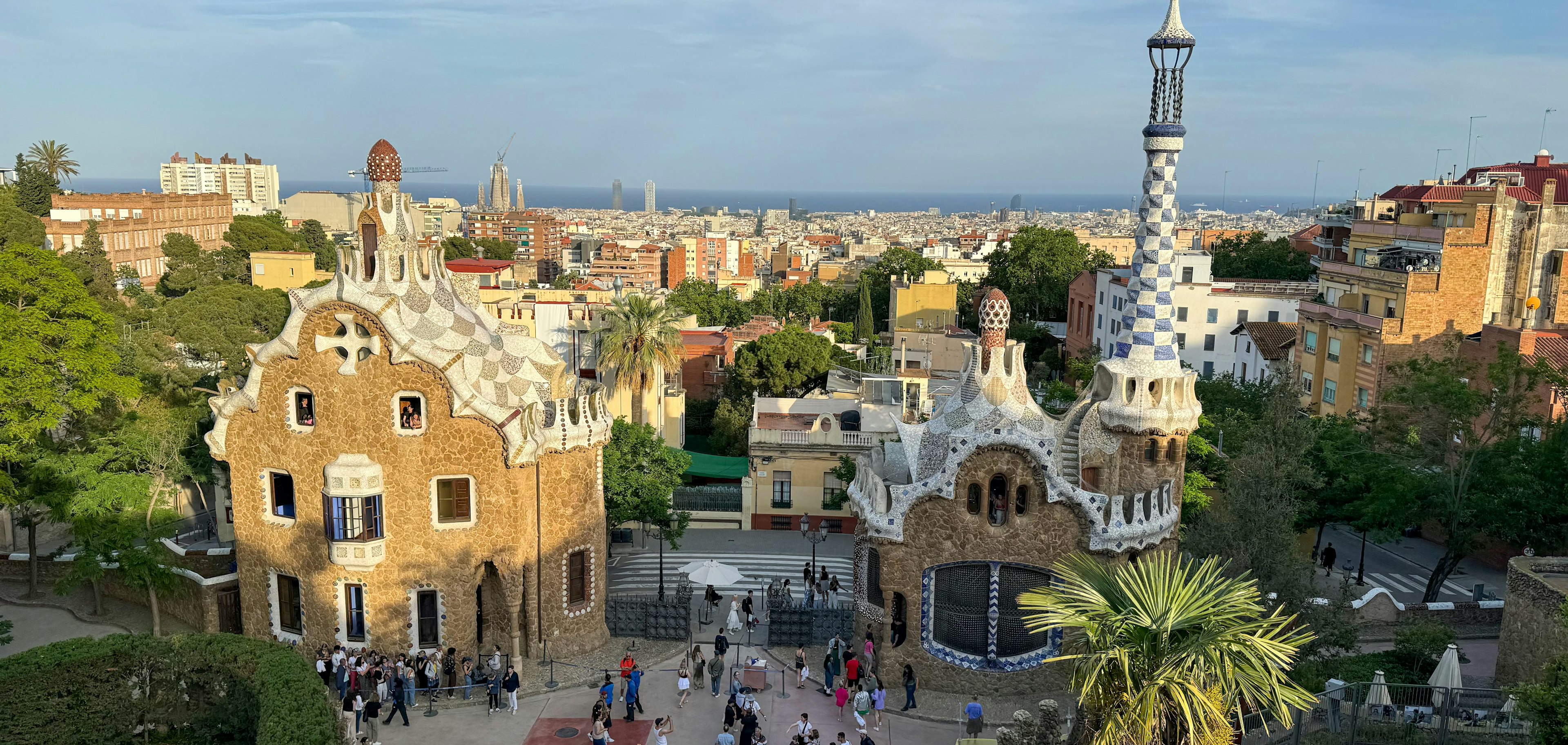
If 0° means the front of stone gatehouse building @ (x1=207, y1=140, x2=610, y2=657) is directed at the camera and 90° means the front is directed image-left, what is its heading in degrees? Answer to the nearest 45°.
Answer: approximately 0°

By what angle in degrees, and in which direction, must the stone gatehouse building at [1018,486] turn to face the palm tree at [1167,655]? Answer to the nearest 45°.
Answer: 0° — it already faces it

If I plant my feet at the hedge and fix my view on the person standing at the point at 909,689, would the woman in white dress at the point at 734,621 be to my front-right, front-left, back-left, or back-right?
front-left

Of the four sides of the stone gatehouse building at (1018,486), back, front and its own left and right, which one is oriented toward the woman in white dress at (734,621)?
right

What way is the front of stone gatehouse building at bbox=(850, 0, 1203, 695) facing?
toward the camera

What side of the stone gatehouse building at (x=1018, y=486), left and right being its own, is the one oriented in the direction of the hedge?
right

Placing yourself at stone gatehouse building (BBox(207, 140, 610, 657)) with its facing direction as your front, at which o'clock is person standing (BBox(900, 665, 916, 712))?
The person standing is roughly at 10 o'clock from the stone gatehouse building.

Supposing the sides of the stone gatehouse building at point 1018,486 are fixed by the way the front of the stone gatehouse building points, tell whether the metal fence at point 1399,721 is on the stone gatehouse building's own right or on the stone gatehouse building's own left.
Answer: on the stone gatehouse building's own left

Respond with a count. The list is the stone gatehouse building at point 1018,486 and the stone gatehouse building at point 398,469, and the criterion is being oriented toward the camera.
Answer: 2

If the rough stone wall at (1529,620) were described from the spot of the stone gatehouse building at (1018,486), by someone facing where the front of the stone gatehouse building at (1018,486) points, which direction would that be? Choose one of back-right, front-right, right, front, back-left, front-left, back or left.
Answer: left

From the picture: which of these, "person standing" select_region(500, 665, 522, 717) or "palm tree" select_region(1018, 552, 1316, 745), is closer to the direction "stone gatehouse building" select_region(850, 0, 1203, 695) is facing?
the palm tree

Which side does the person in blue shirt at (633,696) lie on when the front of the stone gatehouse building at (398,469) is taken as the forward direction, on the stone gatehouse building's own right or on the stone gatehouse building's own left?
on the stone gatehouse building's own left

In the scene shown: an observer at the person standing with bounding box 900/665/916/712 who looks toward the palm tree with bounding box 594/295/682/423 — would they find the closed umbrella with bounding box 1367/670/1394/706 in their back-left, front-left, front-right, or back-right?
back-right

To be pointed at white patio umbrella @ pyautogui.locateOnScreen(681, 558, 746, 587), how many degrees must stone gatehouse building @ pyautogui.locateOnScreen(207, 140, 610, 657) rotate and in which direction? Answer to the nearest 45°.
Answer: approximately 90° to its left

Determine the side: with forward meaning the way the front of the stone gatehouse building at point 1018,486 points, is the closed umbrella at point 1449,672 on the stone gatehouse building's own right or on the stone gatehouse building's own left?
on the stone gatehouse building's own left

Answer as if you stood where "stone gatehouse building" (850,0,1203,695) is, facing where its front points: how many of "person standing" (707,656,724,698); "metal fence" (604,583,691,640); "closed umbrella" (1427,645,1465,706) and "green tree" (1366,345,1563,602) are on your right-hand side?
2

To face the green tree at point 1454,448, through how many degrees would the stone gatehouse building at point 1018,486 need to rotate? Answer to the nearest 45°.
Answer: approximately 135° to its left

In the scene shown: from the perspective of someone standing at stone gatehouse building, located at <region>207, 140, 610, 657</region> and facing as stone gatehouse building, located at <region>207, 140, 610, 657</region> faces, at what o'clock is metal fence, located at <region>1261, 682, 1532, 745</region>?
The metal fence is roughly at 10 o'clock from the stone gatehouse building.

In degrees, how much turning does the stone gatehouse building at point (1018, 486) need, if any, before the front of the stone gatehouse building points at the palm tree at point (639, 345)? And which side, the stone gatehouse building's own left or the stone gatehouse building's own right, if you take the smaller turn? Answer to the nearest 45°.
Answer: approximately 135° to the stone gatehouse building's own right
